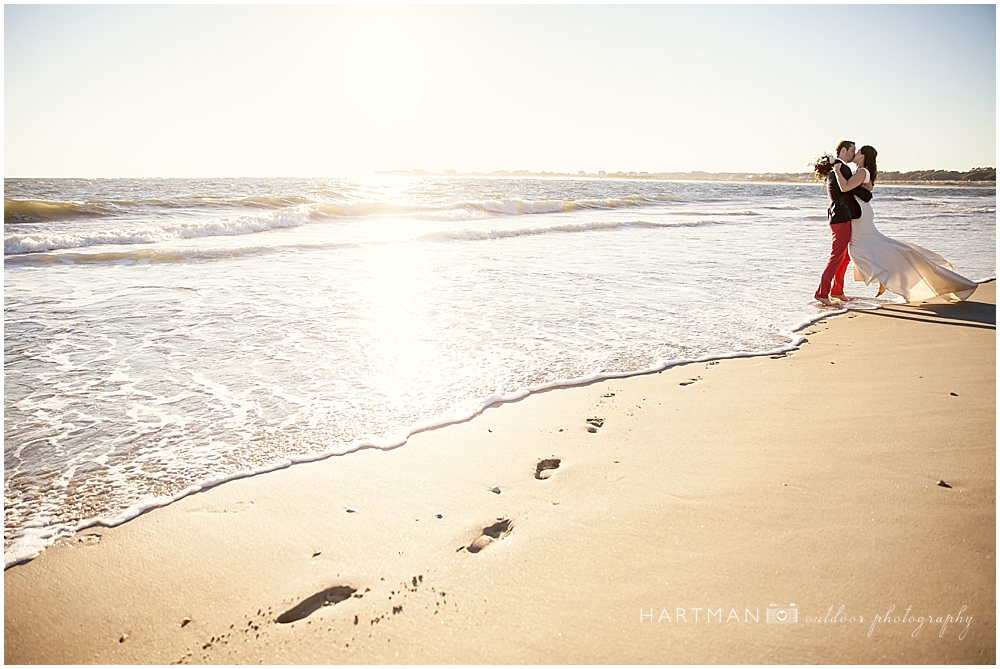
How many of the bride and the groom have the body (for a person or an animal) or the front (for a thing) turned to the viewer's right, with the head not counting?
1

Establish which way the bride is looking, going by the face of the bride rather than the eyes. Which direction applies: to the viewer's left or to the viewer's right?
to the viewer's left

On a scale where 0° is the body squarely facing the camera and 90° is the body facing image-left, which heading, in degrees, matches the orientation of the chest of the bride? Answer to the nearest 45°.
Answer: approximately 90°

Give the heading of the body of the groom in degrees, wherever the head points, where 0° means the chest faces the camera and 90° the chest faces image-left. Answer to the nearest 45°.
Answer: approximately 270°

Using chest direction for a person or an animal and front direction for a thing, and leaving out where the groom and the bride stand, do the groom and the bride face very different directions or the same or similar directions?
very different directions

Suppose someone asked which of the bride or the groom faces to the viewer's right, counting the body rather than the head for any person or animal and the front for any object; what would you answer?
the groom

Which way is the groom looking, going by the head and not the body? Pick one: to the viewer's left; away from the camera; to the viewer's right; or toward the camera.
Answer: to the viewer's right
